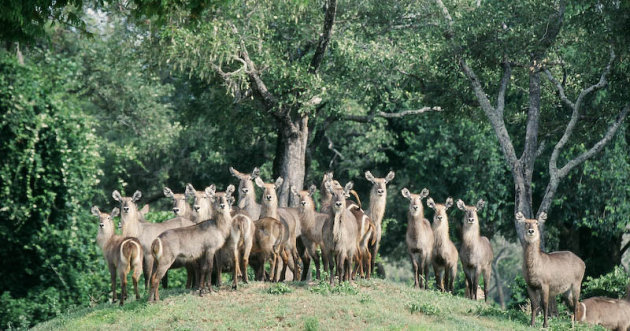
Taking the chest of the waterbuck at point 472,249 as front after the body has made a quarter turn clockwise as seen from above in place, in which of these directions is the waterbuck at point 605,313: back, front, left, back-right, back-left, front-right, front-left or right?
back

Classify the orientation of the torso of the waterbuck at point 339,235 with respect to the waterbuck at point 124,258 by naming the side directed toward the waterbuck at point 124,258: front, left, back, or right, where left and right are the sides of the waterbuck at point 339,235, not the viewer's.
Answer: right

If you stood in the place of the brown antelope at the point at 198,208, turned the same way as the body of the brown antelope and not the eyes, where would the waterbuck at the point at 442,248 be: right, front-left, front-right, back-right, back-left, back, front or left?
back-left

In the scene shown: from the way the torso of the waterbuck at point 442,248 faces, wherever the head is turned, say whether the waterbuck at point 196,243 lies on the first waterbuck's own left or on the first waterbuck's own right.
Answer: on the first waterbuck's own right

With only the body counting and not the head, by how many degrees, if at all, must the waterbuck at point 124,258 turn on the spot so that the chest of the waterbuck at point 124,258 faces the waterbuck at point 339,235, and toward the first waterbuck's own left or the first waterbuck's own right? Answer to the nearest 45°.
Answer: approximately 135° to the first waterbuck's own right

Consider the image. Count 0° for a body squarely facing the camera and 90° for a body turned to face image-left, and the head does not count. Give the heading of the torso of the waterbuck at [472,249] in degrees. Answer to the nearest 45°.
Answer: approximately 0°

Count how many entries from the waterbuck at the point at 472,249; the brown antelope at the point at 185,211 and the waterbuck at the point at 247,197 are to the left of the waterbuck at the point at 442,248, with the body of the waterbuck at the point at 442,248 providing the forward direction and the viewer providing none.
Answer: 1

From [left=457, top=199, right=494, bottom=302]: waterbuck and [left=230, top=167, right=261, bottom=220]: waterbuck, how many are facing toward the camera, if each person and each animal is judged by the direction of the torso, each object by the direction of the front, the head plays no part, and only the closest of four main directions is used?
2
